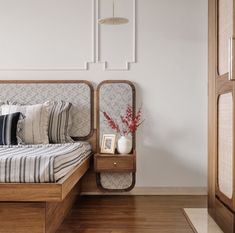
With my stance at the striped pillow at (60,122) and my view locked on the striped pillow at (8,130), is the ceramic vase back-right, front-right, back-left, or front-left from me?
back-left

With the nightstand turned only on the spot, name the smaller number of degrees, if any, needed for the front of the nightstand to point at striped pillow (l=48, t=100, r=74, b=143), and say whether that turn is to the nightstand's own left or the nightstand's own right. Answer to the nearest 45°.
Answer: approximately 90° to the nightstand's own right

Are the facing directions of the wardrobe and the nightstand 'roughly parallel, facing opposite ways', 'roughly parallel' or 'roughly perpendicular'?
roughly perpendicular

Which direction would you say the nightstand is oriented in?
toward the camera

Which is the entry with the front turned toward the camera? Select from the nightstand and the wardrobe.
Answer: the nightstand

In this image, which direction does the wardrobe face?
to the viewer's left

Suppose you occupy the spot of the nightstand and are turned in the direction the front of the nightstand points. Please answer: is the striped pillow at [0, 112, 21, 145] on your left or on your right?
on your right

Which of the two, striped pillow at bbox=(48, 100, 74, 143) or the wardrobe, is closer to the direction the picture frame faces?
the wardrobe

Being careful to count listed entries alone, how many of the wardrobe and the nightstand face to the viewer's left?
1

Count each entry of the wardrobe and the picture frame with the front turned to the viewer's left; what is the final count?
1

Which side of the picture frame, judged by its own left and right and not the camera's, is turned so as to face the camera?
front

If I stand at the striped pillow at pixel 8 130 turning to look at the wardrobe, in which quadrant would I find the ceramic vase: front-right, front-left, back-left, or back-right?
front-left

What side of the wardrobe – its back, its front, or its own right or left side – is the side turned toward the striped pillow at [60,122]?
front

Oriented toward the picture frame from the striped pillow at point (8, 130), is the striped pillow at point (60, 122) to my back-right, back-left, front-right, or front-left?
front-left

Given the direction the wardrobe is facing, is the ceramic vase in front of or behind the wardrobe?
in front

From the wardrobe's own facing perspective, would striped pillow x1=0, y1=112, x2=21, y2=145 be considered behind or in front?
in front

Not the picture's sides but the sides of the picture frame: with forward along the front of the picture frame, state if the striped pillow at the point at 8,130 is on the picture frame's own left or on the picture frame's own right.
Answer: on the picture frame's own right

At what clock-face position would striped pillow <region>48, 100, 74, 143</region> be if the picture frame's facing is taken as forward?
The striped pillow is roughly at 3 o'clock from the picture frame.
